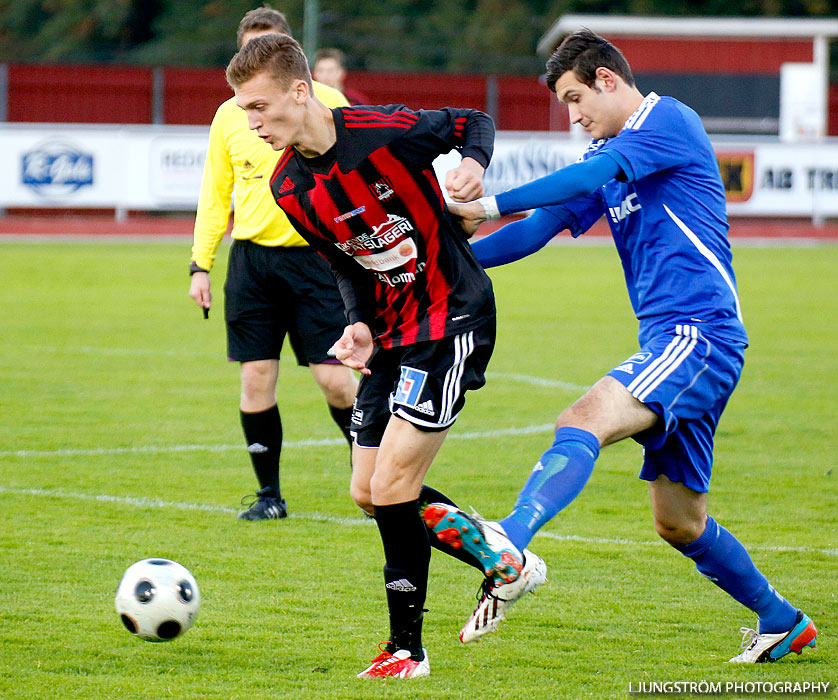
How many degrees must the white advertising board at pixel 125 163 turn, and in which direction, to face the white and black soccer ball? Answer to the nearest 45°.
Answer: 0° — it already faces it

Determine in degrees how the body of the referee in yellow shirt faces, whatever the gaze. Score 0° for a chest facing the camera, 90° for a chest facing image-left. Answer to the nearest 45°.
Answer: approximately 0°

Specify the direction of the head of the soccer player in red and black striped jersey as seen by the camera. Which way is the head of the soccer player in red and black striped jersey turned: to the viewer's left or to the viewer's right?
to the viewer's left

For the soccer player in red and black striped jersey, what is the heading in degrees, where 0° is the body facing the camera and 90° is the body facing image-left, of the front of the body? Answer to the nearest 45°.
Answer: approximately 45°

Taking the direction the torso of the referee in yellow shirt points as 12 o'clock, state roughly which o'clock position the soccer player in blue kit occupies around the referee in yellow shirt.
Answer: The soccer player in blue kit is roughly at 11 o'clock from the referee in yellow shirt.

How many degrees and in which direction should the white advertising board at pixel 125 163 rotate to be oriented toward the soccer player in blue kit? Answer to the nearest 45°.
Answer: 0° — it already faces them

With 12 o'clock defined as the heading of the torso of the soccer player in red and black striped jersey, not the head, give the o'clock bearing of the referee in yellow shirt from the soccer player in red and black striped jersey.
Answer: The referee in yellow shirt is roughly at 4 o'clock from the soccer player in red and black striped jersey.

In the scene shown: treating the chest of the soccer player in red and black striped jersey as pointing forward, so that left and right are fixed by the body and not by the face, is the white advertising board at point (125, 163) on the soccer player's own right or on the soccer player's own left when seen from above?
on the soccer player's own right

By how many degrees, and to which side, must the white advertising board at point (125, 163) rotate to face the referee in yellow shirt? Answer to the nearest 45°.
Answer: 0° — it already faces them

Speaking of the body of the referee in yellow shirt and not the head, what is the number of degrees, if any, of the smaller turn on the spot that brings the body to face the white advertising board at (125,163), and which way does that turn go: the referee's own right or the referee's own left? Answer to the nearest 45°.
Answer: approximately 180°

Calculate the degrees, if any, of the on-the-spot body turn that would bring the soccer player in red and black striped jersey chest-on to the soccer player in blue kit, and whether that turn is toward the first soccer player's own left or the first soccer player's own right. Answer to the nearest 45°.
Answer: approximately 135° to the first soccer player's own left
